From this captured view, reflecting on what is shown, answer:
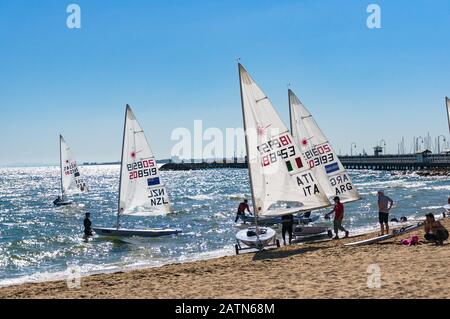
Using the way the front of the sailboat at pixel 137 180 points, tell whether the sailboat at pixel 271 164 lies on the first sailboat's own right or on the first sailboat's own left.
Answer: on the first sailboat's own left

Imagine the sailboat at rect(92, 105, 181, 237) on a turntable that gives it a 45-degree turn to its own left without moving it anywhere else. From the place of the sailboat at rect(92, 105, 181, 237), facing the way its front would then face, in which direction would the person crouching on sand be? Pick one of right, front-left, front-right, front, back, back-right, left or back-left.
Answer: left

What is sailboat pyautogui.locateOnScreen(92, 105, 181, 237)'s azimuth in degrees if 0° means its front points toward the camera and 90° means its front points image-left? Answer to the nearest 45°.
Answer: approximately 90°
